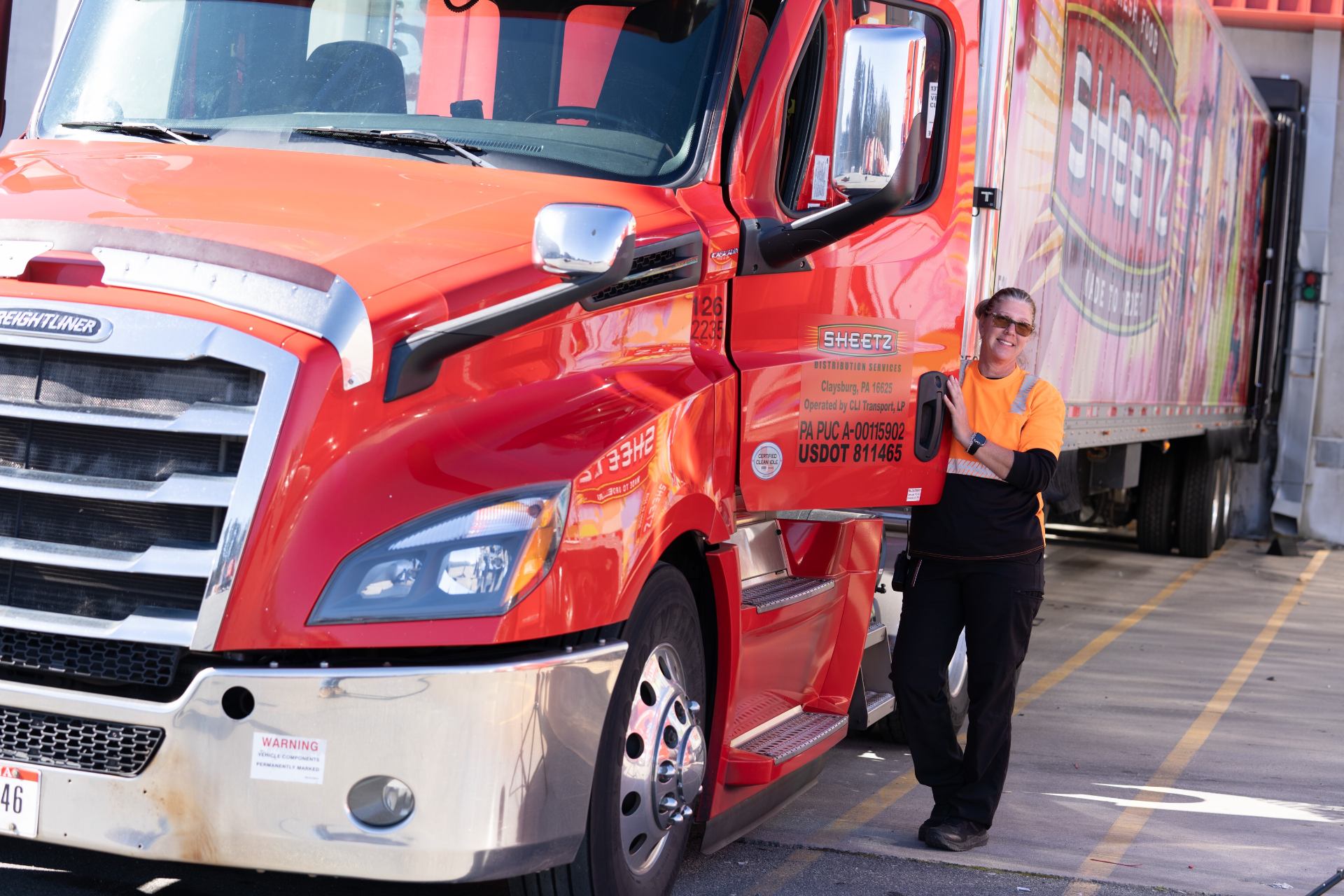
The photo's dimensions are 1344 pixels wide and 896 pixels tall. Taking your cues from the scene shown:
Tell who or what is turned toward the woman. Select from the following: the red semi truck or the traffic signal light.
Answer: the traffic signal light

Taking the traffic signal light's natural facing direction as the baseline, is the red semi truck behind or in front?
in front

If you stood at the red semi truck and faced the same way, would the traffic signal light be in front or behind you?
behind

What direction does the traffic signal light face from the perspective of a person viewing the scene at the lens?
facing the viewer

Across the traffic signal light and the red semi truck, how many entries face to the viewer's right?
0

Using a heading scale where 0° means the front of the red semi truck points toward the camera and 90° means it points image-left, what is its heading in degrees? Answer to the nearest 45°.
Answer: approximately 45°

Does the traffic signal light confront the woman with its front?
yes
